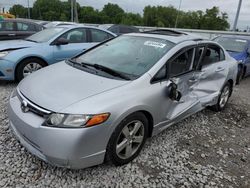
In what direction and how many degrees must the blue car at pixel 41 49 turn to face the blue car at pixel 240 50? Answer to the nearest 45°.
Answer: approximately 135° to its left

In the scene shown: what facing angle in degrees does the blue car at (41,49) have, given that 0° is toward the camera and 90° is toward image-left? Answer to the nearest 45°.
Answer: approximately 45°

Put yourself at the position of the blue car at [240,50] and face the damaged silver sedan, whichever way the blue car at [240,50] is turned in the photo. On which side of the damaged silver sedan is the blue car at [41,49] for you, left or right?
right

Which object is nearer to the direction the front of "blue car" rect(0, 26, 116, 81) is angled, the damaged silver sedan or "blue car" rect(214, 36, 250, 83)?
the damaged silver sedan

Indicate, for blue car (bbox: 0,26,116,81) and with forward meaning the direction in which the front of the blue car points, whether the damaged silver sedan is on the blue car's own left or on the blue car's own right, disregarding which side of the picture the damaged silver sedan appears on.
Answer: on the blue car's own left

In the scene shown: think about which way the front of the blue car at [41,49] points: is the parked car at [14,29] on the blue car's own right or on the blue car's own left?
on the blue car's own right

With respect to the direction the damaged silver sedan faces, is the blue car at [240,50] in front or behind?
behind

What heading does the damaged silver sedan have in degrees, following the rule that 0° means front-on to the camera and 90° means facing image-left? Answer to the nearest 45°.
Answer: approximately 45°
